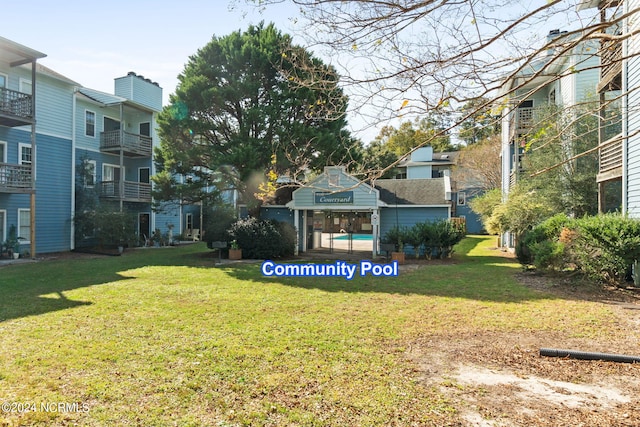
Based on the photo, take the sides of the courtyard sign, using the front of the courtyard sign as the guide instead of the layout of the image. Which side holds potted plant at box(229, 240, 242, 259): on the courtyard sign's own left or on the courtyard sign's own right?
on the courtyard sign's own right

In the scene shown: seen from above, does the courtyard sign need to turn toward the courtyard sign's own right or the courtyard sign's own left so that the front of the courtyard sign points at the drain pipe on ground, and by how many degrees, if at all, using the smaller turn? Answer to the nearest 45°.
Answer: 0° — it already faces it

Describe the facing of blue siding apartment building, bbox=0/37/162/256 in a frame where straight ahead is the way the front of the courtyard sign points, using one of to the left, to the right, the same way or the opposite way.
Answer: to the left

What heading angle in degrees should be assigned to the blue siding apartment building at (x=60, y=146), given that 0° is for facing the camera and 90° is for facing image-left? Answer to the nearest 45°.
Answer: approximately 315°

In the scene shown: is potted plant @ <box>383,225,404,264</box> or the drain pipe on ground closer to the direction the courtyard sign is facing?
the drain pipe on ground

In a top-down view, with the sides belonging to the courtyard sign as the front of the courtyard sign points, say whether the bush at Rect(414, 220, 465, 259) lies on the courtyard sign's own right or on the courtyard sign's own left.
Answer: on the courtyard sign's own left

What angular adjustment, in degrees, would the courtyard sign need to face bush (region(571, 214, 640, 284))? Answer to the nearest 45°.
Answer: approximately 45° to its left

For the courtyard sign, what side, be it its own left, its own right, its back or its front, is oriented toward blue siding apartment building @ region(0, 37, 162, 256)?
right

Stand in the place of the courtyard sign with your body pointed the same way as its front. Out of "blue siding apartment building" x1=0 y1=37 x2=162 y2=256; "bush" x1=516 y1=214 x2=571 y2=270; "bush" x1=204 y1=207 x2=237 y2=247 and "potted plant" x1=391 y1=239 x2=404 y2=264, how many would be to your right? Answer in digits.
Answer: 2

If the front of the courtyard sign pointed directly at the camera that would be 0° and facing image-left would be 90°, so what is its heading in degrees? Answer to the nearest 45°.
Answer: approximately 0°

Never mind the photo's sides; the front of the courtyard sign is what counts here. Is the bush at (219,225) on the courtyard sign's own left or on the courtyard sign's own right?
on the courtyard sign's own right
